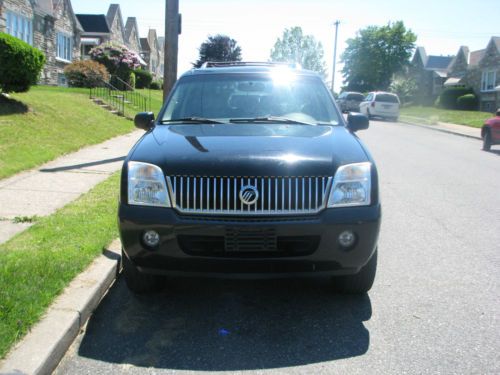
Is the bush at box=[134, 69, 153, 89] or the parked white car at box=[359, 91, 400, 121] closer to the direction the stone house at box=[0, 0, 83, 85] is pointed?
the parked white car

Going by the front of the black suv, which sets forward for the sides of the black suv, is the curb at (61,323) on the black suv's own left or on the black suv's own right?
on the black suv's own right

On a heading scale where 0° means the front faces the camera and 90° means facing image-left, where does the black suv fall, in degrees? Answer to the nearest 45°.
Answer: approximately 0°

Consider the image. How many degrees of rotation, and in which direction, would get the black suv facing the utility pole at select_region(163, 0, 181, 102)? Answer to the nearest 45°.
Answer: approximately 180°

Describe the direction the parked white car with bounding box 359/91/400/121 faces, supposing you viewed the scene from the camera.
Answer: facing away from the viewer and to the left of the viewer

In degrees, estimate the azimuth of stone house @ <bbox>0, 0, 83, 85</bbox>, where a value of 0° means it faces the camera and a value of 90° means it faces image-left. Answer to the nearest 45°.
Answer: approximately 315°

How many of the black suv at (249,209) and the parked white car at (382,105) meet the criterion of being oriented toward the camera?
1

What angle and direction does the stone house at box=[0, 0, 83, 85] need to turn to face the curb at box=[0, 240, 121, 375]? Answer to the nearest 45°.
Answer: approximately 45° to its right

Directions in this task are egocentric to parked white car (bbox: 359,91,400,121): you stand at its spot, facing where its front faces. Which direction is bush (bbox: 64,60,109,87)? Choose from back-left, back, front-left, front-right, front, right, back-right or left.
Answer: left
